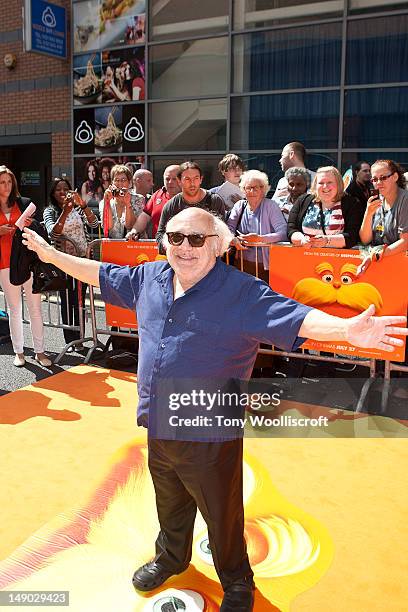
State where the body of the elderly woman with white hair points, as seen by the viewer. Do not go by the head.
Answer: toward the camera

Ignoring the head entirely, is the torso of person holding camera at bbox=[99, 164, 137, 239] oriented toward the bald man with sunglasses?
yes

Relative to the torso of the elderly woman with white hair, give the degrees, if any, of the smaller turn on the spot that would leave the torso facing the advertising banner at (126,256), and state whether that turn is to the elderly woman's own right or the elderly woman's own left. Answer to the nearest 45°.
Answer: approximately 135° to the elderly woman's own right

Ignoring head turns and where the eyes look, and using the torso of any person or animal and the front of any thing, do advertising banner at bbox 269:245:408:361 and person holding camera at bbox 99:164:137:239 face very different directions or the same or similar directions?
same or similar directions

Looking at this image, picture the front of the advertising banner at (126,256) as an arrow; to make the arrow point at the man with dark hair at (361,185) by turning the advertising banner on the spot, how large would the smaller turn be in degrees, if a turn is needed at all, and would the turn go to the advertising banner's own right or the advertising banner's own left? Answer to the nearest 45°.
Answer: approximately 90° to the advertising banner's own left

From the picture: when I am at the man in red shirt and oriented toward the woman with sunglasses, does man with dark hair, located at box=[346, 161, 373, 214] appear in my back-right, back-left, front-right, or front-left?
front-left

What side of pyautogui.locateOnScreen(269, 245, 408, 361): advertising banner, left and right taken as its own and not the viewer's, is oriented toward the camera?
front

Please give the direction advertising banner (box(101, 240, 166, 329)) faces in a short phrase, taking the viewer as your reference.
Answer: facing the viewer

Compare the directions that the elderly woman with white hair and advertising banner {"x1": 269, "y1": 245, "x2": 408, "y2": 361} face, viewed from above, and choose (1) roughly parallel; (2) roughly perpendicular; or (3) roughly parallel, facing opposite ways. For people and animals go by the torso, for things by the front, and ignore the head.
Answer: roughly parallel

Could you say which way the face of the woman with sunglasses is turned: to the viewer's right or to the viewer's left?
to the viewer's left

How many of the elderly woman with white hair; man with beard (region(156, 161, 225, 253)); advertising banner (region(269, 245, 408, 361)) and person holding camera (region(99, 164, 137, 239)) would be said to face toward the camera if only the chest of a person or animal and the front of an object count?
4

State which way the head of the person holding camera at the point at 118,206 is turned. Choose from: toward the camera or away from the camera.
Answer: toward the camera
